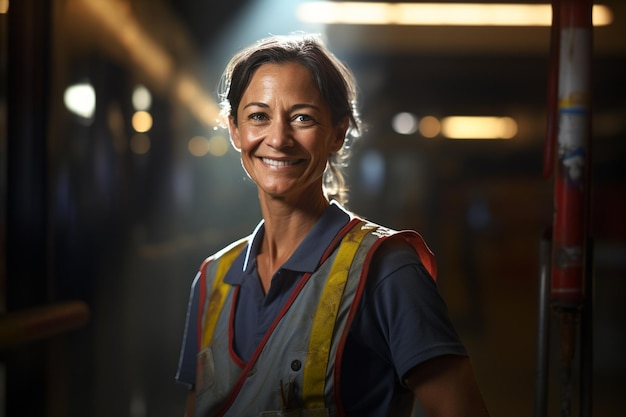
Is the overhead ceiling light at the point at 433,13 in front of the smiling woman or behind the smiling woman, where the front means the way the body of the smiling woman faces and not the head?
behind

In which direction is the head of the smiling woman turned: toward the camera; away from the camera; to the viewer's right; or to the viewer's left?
toward the camera

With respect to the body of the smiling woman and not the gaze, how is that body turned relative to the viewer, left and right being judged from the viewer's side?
facing the viewer and to the left of the viewer
